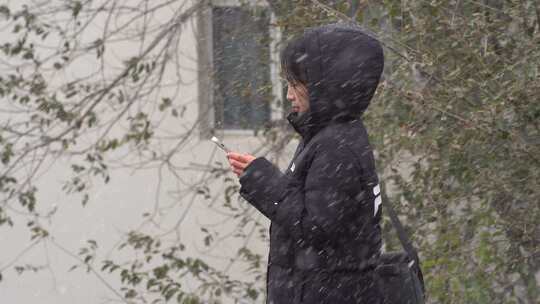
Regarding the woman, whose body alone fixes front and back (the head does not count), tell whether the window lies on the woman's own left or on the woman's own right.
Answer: on the woman's own right

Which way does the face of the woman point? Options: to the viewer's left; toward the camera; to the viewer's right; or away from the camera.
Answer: to the viewer's left

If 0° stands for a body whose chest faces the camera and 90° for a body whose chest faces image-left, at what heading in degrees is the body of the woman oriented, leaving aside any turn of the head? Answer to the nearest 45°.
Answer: approximately 90°
